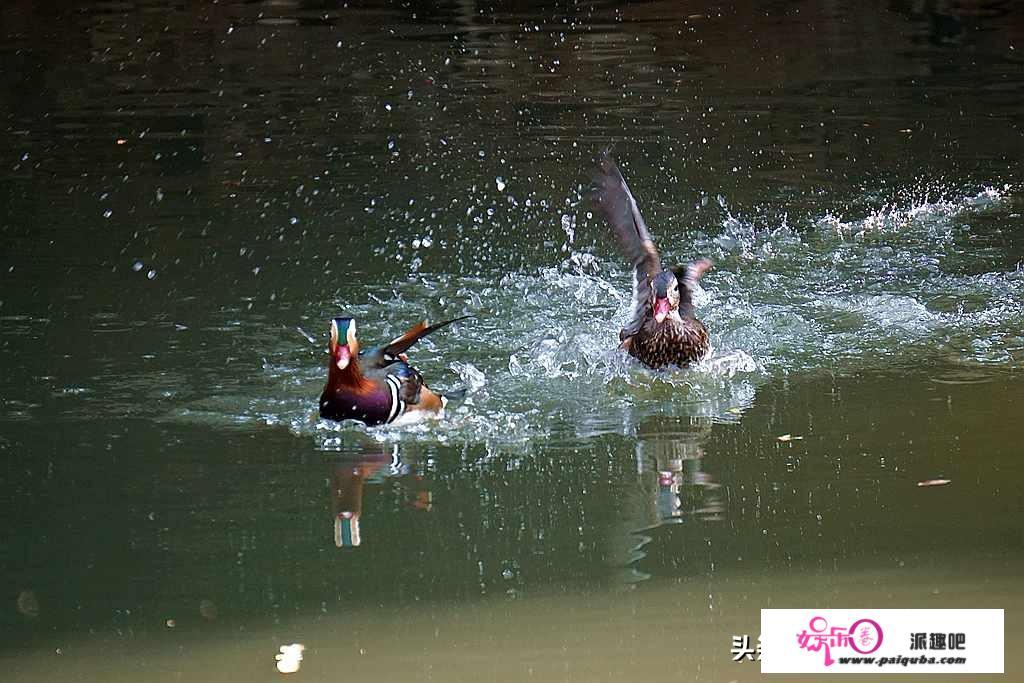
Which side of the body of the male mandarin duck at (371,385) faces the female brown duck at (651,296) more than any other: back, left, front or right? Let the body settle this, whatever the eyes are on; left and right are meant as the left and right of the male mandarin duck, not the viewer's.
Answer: back

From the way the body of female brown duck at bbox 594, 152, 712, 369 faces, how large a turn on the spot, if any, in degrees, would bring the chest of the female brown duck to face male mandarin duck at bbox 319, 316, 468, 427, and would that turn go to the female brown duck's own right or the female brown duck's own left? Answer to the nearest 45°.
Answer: approximately 45° to the female brown duck's own right

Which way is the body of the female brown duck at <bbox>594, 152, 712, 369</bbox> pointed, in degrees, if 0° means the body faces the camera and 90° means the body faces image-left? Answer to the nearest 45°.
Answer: approximately 0°

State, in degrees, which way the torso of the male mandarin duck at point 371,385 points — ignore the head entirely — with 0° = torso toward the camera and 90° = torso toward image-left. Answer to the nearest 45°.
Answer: approximately 45°

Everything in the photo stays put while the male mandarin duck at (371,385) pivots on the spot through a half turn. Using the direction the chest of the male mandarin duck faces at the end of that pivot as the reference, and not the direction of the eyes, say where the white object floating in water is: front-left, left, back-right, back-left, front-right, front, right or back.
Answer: back-right

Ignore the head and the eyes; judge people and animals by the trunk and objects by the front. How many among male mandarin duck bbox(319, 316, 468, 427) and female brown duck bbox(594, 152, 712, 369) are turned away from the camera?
0

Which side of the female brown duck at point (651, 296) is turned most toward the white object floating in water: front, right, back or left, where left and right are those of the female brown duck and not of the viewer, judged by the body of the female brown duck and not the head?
front
